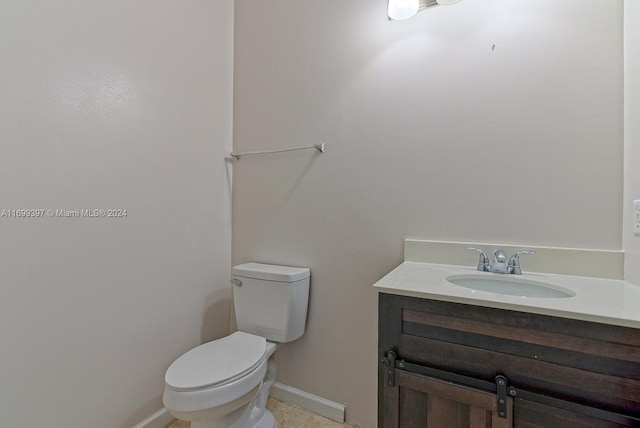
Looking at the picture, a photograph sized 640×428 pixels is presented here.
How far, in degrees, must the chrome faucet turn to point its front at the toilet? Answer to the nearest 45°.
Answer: approximately 90° to its right

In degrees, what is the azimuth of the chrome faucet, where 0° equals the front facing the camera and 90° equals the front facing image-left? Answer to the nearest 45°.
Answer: approximately 0°

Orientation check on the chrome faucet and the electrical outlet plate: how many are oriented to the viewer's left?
1

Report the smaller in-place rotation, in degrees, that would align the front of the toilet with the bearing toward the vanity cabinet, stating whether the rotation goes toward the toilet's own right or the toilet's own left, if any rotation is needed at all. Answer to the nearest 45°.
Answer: approximately 90° to the toilet's own left

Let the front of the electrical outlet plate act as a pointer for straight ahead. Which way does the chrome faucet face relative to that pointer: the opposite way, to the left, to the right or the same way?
to the left

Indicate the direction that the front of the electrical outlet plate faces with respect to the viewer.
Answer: facing to the left of the viewer

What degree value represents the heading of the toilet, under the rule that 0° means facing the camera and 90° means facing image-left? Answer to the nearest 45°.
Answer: approximately 45°

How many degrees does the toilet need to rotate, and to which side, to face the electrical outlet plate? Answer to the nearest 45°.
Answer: approximately 90° to its left

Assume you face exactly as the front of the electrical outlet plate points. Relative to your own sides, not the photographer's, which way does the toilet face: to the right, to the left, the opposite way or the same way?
to the left

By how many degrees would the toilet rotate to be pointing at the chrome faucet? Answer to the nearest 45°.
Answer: approximately 90° to its left
